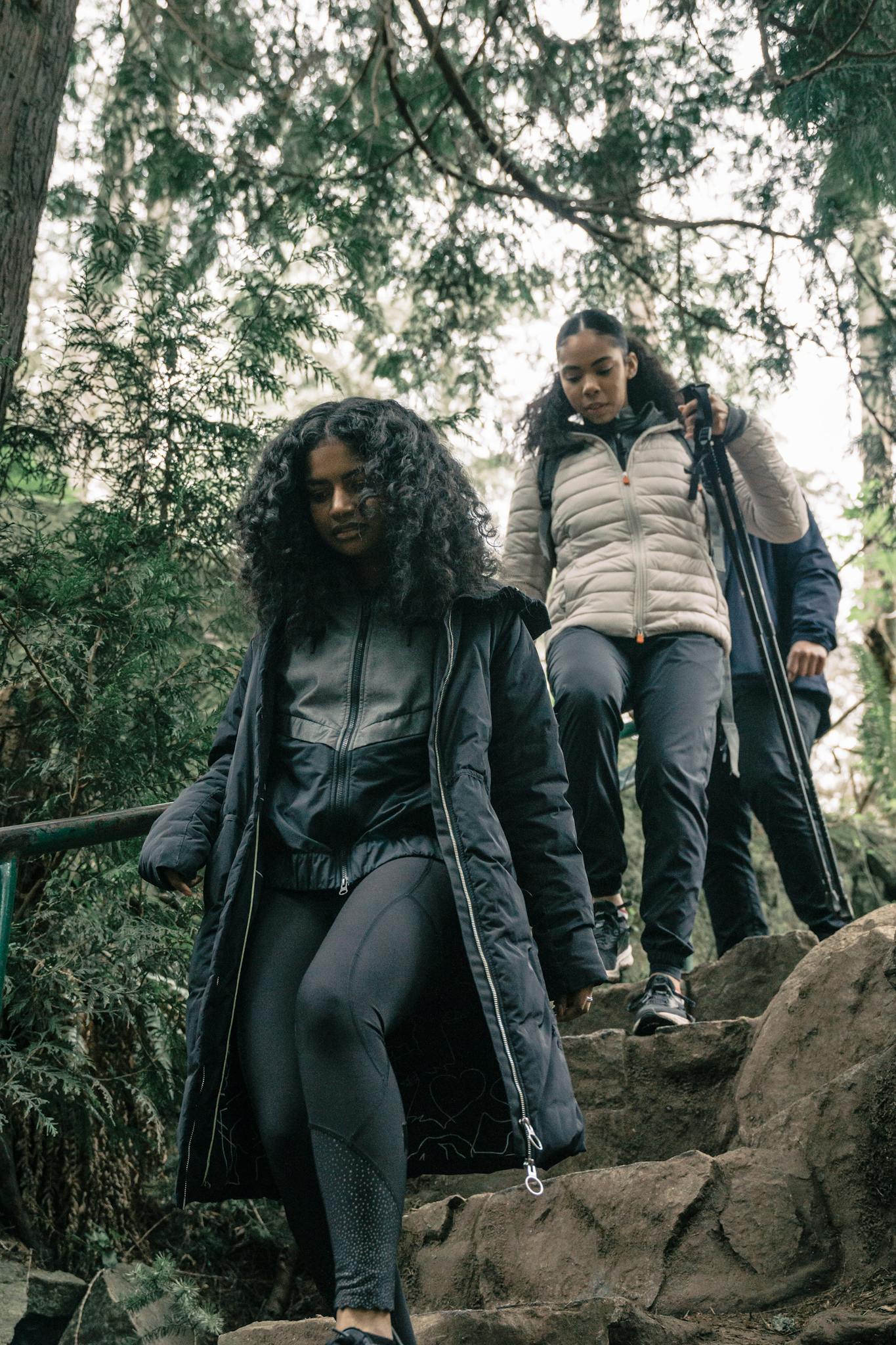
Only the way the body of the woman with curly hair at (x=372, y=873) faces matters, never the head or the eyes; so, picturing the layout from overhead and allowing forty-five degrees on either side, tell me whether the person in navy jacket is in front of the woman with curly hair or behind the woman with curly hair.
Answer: behind

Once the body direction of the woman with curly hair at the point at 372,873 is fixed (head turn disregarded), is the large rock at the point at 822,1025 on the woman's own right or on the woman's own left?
on the woman's own left

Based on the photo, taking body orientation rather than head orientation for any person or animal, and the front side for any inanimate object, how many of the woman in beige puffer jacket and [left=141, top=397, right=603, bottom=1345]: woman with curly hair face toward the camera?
2

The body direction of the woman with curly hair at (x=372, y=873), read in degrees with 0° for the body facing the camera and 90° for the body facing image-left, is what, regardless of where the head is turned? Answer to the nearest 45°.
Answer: approximately 0°
